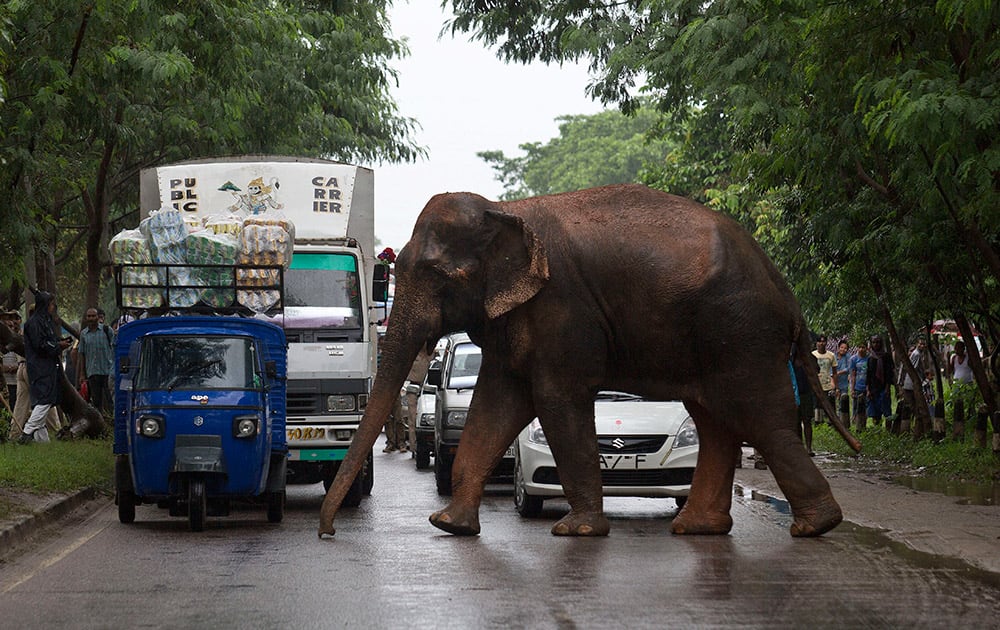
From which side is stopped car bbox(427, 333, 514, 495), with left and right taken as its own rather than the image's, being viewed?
front

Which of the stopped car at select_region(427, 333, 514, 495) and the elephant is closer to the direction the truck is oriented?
the elephant

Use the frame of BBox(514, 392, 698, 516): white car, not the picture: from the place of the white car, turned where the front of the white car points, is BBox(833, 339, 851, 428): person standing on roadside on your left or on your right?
on your left

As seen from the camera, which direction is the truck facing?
toward the camera

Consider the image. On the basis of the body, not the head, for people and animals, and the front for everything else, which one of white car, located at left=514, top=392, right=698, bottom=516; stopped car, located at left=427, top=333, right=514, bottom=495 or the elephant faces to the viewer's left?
the elephant

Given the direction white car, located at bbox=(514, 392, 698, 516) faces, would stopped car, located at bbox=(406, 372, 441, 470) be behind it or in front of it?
behind

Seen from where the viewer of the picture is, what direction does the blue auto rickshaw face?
facing the viewer

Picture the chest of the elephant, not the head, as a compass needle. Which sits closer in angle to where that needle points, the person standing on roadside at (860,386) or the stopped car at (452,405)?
the stopped car

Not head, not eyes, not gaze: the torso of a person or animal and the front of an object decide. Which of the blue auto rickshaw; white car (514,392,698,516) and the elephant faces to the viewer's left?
the elephant

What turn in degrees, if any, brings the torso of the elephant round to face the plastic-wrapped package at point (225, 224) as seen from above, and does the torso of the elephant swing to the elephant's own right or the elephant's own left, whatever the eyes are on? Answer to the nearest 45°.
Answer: approximately 45° to the elephant's own right
